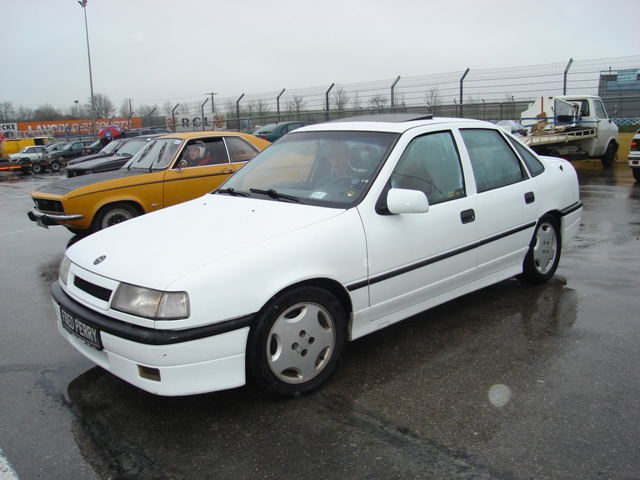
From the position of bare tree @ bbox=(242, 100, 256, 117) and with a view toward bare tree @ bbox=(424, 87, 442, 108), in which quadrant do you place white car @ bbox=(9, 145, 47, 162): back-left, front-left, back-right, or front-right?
back-right

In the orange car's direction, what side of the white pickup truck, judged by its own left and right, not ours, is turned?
back

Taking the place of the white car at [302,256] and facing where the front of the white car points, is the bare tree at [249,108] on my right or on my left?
on my right

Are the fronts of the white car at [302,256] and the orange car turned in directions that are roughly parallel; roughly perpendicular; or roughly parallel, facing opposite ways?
roughly parallel

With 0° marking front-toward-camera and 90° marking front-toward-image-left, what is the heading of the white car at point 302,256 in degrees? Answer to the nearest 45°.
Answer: approximately 45°

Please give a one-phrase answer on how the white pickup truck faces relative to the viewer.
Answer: facing away from the viewer and to the right of the viewer

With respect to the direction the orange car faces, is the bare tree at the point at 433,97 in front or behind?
behind

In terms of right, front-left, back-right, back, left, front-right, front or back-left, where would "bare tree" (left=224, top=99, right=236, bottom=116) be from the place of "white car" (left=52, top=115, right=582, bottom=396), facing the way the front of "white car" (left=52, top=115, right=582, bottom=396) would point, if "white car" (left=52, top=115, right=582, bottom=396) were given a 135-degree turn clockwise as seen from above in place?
front

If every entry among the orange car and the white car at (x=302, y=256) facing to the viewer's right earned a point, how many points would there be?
0

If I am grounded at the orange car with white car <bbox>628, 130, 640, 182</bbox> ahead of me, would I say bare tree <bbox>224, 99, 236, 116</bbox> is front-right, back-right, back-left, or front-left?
front-left

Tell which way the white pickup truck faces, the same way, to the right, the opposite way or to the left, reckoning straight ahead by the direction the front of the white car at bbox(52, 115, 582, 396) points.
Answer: the opposite way

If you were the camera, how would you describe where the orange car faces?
facing the viewer and to the left of the viewer
